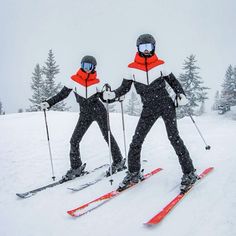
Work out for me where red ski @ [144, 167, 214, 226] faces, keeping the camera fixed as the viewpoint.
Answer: facing the viewer and to the left of the viewer

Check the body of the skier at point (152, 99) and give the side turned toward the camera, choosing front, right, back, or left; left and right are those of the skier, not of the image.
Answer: front

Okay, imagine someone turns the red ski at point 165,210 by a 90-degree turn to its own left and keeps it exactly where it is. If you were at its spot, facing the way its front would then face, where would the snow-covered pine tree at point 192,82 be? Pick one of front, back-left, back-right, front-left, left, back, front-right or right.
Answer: back-left

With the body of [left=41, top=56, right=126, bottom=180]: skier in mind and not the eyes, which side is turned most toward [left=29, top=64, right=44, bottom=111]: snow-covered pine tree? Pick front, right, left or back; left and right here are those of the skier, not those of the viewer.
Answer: back

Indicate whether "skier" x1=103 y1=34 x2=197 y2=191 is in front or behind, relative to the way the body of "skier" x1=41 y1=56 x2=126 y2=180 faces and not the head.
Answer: in front

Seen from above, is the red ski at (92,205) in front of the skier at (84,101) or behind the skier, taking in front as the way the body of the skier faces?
in front

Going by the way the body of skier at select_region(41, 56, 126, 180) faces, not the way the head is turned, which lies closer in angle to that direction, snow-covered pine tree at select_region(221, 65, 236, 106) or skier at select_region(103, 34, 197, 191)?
the skier

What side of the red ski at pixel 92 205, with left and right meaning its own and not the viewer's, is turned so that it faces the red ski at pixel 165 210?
left

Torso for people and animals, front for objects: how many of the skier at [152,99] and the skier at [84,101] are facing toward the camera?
2

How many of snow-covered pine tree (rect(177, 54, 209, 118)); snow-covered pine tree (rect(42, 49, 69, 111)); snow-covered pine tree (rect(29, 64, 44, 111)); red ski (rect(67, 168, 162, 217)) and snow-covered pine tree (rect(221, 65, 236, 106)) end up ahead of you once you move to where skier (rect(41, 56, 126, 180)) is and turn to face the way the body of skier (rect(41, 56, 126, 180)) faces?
1

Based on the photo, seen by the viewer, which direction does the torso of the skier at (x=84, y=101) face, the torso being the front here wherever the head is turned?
toward the camera

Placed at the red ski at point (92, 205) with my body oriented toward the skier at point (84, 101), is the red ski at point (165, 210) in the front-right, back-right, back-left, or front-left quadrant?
back-right
